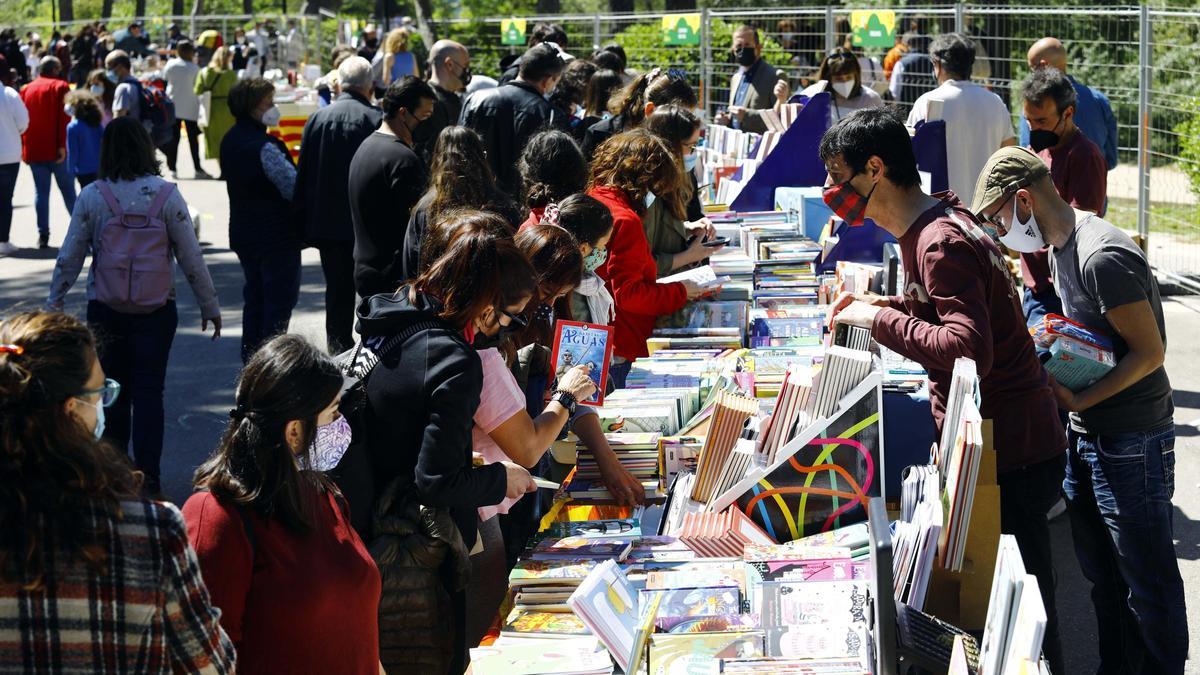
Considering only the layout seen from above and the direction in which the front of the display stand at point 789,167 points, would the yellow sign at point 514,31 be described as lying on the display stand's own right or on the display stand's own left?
on the display stand's own right

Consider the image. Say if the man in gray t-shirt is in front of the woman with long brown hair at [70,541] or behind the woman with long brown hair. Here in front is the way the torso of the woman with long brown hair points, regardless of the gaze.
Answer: in front

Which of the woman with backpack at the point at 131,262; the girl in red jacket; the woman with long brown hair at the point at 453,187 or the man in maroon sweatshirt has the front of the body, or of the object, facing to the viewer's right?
the girl in red jacket

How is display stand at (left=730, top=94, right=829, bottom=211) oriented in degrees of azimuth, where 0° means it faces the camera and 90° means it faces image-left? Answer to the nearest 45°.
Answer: approximately 90°

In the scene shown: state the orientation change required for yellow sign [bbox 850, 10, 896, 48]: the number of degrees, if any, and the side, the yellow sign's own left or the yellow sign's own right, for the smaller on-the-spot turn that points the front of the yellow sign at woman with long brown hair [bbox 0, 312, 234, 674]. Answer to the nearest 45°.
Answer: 0° — it already faces them

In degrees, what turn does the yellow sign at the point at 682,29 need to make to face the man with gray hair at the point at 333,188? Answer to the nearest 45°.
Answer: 0° — it already faces them

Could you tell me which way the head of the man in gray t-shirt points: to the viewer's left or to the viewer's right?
to the viewer's left

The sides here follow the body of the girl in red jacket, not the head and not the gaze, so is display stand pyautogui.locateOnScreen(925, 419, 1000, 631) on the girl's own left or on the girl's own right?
on the girl's own right

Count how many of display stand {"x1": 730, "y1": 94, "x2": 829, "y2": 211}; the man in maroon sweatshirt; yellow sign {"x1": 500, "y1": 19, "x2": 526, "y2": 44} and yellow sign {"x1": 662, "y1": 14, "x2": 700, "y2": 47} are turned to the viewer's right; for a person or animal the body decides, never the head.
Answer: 0

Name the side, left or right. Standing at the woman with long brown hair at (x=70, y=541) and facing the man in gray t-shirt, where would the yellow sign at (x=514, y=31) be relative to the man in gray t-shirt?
left

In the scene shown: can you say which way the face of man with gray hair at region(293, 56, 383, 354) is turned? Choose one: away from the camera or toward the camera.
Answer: away from the camera

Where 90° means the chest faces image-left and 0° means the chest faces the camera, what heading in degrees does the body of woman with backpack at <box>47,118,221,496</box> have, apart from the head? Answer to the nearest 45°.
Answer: approximately 180°

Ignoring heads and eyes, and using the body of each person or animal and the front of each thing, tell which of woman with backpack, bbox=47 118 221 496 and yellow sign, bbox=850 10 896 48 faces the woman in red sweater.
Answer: the yellow sign

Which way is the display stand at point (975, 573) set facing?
to the viewer's left

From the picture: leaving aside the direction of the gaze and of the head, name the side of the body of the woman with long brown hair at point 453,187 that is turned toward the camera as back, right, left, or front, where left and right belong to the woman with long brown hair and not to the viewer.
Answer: back

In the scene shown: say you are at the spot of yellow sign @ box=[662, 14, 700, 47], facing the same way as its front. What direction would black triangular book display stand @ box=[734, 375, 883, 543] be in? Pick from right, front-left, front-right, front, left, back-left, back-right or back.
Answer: front

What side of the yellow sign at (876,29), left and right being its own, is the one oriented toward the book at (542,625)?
front

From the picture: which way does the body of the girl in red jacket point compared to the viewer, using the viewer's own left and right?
facing to the right of the viewer

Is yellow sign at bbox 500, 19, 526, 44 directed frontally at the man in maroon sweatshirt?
yes

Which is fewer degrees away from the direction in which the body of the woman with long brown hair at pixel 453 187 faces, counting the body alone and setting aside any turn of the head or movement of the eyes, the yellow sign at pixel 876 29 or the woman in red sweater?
the yellow sign

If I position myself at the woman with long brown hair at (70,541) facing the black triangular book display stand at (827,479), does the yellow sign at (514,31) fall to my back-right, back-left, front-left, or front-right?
front-left
